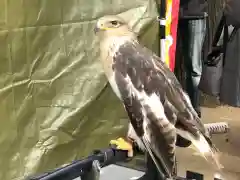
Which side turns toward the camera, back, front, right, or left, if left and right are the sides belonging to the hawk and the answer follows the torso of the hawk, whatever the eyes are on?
left
